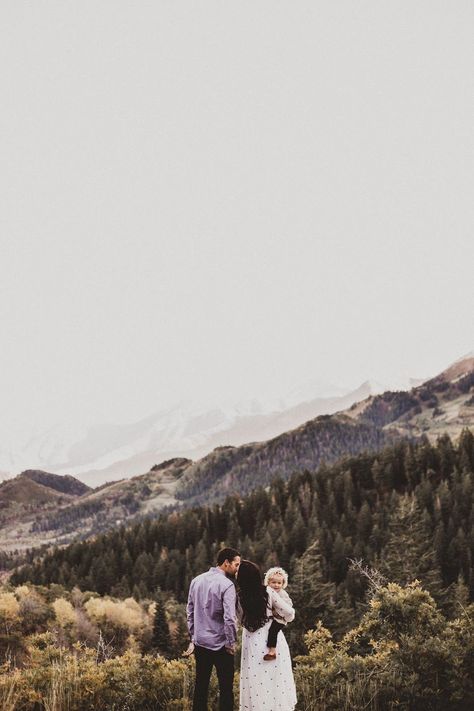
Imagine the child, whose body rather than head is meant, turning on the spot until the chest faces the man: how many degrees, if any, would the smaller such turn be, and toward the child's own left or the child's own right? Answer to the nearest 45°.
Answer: approximately 90° to the child's own right

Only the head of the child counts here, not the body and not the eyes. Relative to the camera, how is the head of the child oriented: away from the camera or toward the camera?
toward the camera

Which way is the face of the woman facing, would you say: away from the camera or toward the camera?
away from the camera

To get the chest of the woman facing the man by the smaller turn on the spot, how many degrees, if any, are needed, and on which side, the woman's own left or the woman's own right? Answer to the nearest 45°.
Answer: approximately 45° to the woman's own left

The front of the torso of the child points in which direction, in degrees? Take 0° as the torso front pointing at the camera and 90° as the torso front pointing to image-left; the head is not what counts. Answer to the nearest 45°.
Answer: approximately 45°

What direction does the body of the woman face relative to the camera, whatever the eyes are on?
away from the camera
